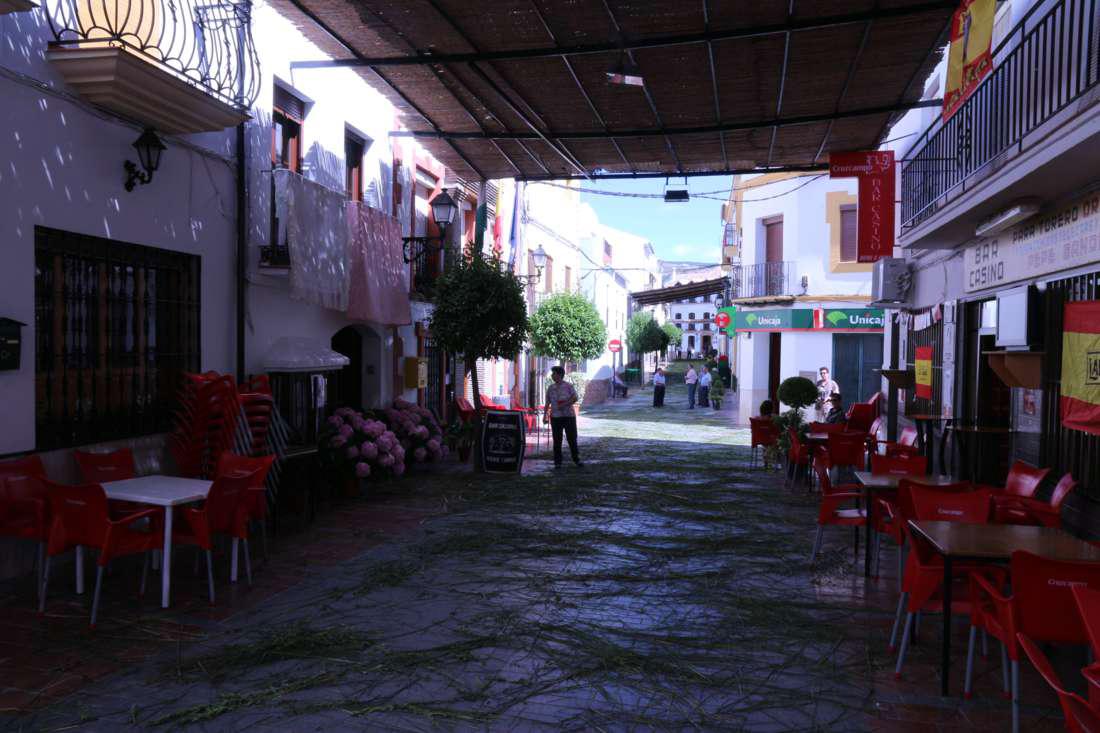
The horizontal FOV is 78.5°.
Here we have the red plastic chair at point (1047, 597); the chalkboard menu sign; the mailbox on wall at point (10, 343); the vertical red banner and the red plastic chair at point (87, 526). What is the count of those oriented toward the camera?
2

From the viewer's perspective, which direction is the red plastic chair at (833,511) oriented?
to the viewer's right

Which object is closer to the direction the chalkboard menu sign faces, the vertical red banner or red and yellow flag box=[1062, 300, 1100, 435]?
the red and yellow flag

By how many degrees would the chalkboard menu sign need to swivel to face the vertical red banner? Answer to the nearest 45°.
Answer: approximately 90° to its left

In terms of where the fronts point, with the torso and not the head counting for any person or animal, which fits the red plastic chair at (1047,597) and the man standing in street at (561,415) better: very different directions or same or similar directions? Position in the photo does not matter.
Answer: very different directions

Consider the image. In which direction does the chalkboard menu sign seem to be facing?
toward the camera

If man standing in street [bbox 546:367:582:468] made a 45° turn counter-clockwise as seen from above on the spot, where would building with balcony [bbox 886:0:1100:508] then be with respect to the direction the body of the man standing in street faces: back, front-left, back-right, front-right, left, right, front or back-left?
front

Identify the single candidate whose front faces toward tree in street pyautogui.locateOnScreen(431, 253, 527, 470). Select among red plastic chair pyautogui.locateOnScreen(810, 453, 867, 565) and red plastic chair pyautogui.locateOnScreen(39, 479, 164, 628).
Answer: red plastic chair pyautogui.locateOnScreen(39, 479, 164, 628)

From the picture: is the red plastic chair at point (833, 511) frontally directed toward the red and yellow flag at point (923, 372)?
no

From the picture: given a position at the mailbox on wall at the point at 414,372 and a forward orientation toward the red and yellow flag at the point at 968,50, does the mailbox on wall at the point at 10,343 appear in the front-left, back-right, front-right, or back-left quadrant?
front-right

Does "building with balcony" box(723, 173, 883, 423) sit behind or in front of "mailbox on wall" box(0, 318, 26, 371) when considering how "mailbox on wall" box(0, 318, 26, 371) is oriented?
in front

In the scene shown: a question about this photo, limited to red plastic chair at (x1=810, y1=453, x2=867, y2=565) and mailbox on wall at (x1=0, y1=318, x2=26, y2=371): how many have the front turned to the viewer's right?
2

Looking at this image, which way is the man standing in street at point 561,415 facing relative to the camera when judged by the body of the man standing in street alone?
toward the camera

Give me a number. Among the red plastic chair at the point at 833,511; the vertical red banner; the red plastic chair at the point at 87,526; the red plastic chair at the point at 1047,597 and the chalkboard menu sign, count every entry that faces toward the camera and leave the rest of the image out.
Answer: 2

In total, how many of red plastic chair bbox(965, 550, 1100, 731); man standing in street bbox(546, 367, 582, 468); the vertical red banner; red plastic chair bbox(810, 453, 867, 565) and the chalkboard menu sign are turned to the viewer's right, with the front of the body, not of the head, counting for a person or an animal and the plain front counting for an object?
1
